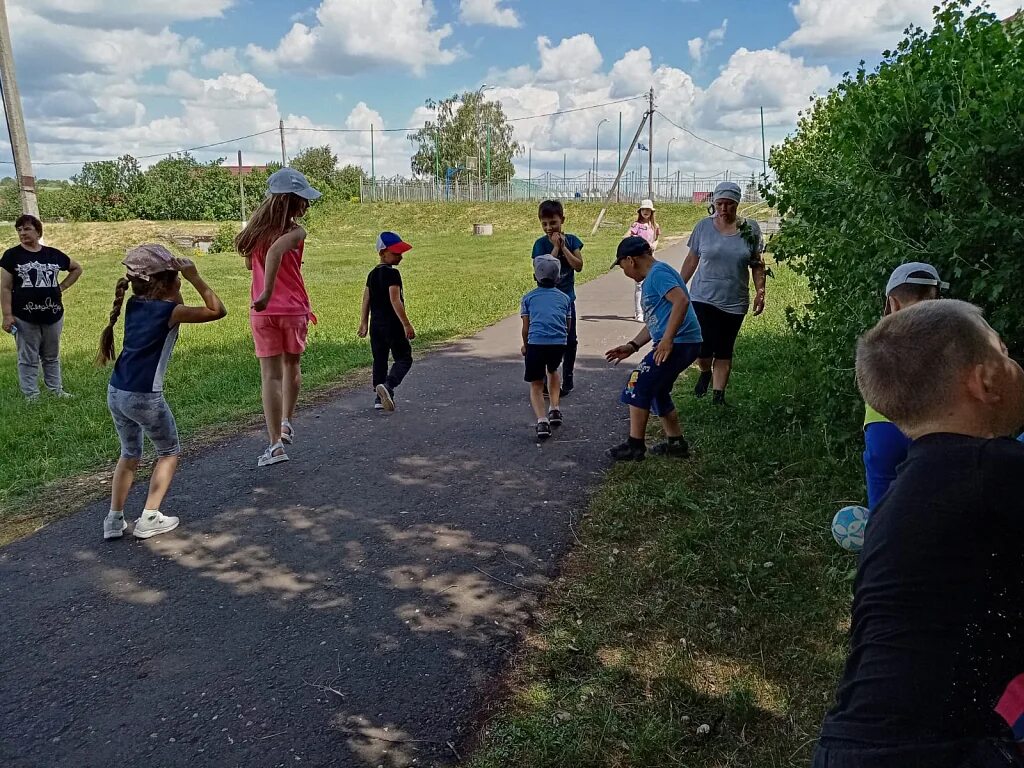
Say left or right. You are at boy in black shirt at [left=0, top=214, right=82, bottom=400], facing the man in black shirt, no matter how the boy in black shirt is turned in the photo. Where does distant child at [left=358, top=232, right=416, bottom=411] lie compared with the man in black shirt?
left

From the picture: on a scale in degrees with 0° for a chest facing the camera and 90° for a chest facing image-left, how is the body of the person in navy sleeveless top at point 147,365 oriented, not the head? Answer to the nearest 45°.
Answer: approximately 225°

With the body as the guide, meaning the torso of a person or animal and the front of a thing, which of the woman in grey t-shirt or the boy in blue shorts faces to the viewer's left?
the boy in blue shorts

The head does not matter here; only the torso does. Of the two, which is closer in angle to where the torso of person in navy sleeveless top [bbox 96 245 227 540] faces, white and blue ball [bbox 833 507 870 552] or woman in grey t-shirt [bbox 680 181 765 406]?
the woman in grey t-shirt

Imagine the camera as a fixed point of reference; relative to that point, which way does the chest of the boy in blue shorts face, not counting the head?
to the viewer's left

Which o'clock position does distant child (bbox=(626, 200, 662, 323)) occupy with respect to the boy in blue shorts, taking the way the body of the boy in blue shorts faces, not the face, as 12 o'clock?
The distant child is roughly at 3 o'clock from the boy in blue shorts.

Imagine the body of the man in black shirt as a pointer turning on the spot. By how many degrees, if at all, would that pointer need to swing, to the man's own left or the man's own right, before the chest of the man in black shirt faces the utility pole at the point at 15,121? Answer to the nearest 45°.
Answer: approximately 90° to the man's own left

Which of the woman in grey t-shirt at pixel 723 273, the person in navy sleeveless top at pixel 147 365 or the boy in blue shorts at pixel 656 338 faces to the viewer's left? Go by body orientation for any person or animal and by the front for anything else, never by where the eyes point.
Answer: the boy in blue shorts

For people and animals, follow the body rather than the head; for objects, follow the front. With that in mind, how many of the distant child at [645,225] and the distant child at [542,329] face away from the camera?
1

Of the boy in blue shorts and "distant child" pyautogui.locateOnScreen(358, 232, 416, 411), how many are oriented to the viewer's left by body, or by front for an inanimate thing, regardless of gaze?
1

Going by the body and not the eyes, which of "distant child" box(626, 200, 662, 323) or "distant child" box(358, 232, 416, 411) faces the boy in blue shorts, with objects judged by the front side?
"distant child" box(626, 200, 662, 323)

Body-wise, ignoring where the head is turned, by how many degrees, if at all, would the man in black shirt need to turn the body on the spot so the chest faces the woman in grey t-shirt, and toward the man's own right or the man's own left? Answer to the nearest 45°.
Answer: approximately 45° to the man's own left

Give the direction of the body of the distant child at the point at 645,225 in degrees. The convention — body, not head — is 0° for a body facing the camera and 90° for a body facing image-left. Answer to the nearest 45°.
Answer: approximately 0°

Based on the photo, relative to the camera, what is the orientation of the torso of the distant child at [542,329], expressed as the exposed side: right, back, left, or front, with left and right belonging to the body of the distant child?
back
